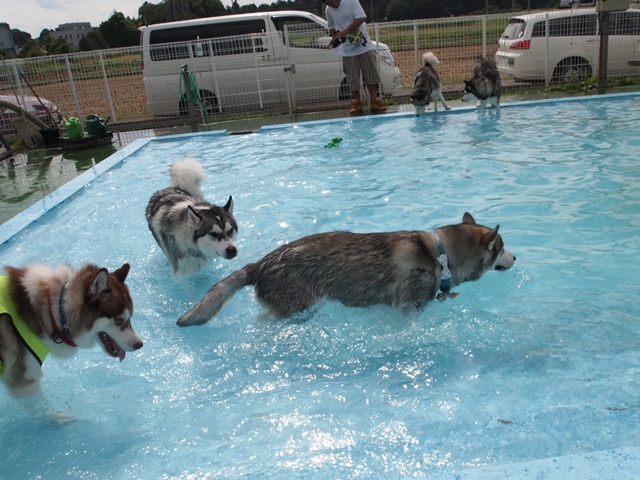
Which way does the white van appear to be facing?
to the viewer's right

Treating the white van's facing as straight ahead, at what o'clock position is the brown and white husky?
The brown and white husky is roughly at 3 o'clock from the white van.

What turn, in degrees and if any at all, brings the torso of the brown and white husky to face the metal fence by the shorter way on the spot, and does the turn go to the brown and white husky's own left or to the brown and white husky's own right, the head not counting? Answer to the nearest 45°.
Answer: approximately 45° to the brown and white husky's own left

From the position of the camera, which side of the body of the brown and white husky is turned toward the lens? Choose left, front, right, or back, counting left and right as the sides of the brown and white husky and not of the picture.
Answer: right

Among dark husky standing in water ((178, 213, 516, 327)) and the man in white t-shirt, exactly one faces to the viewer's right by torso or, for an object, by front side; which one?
the dark husky standing in water

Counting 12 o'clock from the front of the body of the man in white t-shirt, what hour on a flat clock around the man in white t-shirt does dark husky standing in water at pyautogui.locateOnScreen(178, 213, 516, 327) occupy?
The dark husky standing in water is roughly at 12 o'clock from the man in white t-shirt.

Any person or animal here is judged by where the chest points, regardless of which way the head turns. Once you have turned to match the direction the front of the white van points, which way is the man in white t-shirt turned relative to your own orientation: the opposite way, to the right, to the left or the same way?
to the right

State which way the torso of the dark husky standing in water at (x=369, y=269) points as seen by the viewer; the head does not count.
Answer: to the viewer's right
